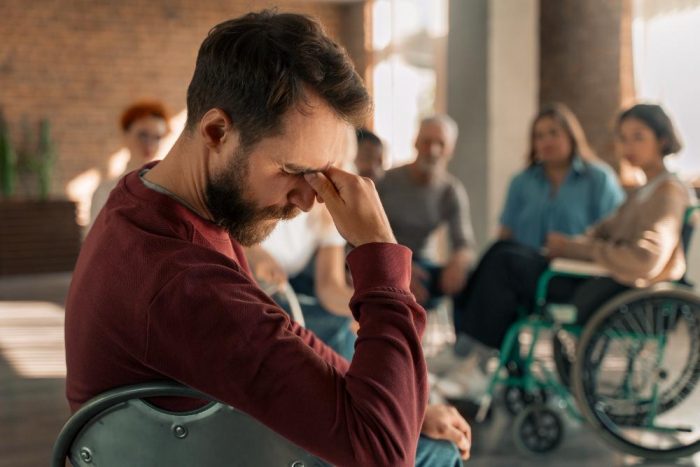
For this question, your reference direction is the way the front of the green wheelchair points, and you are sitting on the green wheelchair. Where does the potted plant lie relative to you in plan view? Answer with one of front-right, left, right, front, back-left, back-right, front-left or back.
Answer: front-right

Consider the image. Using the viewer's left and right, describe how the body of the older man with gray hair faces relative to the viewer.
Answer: facing the viewer

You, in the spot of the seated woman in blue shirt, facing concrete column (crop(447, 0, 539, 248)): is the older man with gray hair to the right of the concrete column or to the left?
left

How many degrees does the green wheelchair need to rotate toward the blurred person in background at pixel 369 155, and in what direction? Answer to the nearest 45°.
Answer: approximately 45° to its right

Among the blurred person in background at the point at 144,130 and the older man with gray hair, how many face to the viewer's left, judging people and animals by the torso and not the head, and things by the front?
0

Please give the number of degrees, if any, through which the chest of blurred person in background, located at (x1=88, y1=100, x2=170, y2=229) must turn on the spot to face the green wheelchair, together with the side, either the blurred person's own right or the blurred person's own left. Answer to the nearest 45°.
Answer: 0° — they already face it

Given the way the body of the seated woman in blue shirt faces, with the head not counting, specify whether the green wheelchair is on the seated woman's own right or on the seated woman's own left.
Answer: on the seated woman's own left

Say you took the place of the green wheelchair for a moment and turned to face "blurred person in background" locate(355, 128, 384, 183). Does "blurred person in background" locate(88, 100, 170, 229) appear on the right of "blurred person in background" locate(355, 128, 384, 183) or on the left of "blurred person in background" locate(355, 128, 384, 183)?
left

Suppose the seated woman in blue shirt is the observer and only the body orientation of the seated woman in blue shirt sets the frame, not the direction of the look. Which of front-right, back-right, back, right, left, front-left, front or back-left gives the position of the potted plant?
right

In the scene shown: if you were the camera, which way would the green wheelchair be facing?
facing to the left of the viewer

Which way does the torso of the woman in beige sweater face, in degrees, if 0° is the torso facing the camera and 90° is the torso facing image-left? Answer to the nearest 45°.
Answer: approximately 90°
